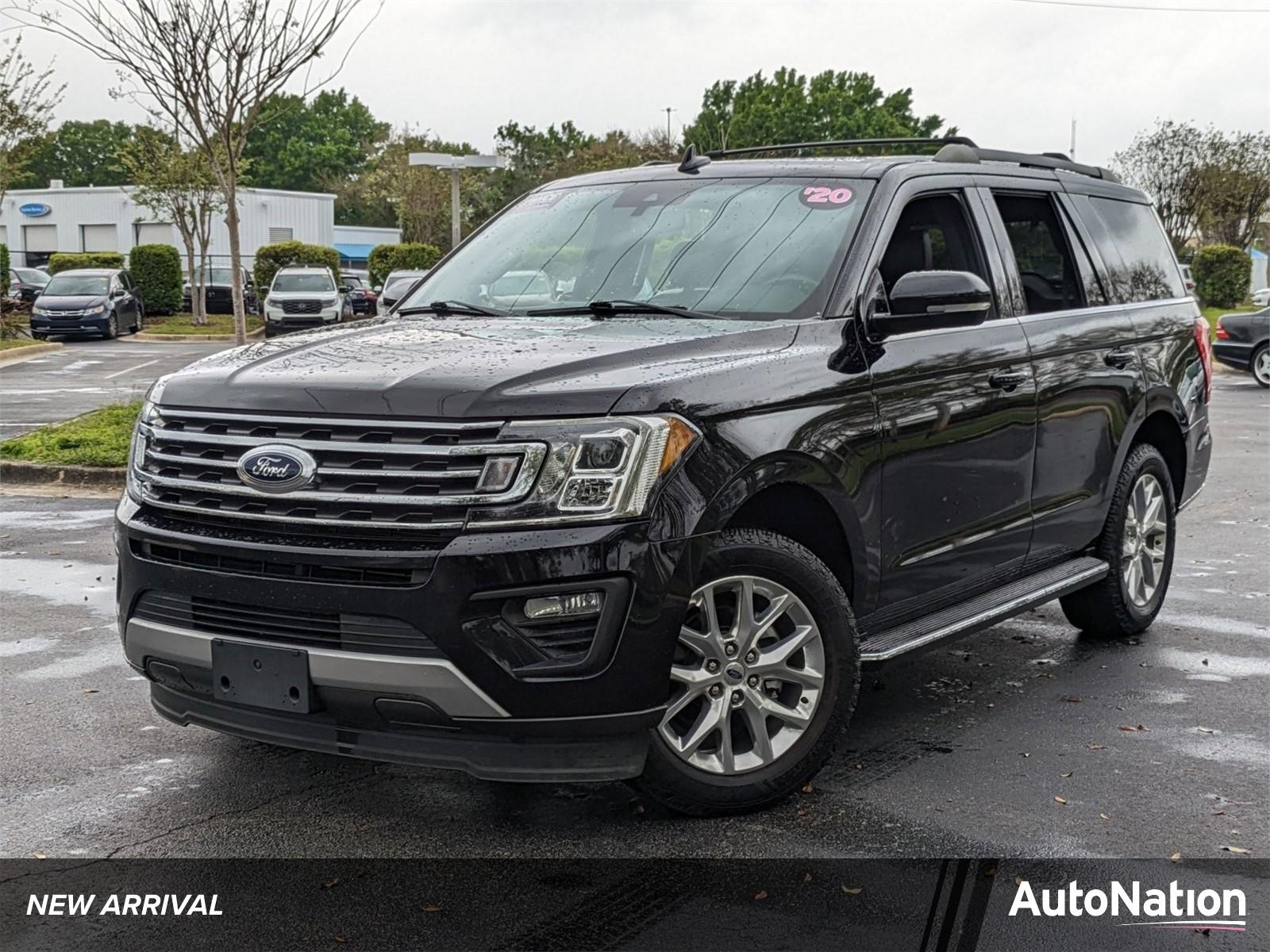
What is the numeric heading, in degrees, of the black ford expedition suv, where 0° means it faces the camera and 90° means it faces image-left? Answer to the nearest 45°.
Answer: approximately 45°

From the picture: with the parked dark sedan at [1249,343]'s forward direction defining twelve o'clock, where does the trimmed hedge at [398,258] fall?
The trimmed hedge is roughly at 7 o'clock from the parked dark sedan.

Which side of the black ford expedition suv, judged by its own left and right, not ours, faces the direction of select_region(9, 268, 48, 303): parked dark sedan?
right

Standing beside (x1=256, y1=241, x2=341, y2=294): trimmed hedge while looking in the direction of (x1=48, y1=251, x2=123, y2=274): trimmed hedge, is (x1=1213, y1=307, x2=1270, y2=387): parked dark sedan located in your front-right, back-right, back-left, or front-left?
back-left

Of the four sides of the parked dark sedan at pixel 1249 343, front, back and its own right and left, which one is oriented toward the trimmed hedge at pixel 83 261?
back

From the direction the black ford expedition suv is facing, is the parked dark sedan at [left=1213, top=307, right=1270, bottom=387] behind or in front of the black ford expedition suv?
behind

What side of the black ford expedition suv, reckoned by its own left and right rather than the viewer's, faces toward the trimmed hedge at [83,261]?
right

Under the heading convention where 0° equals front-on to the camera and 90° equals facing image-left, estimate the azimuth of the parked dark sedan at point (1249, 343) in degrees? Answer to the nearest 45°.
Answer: approximately 270°

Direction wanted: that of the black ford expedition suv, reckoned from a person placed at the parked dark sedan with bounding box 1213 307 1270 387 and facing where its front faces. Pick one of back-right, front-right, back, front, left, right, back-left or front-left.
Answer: right

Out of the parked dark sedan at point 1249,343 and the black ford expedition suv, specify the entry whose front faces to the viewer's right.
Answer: the parked dark sedan

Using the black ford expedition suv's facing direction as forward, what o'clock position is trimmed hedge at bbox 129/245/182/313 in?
The trimmed hedge is roughly at 4 o'clock from the black ford expedition suv.

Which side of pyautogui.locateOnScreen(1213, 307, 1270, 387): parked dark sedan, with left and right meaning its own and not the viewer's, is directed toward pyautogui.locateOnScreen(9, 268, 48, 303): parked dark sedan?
back

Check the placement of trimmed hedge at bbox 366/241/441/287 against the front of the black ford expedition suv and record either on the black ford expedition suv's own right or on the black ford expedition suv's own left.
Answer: on the black ford expedition suv's own right
